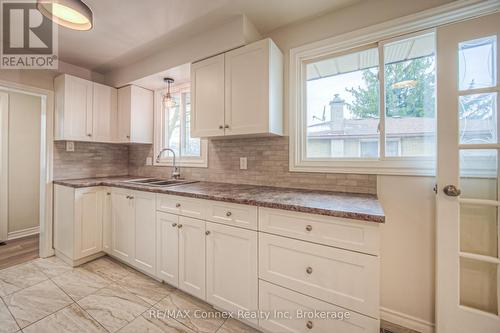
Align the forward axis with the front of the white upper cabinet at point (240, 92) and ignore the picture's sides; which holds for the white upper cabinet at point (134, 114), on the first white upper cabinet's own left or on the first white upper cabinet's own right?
on the first white upper cabinet's own right

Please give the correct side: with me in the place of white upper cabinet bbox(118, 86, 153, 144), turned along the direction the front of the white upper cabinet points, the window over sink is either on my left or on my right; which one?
on my left

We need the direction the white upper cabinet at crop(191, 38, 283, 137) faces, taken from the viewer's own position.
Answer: facing the viewer and to the left of the viewer

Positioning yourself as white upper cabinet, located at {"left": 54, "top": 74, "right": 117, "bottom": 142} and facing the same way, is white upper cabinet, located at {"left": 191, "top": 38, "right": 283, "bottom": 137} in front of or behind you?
in front

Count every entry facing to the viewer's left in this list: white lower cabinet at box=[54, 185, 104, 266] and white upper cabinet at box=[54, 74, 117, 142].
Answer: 0

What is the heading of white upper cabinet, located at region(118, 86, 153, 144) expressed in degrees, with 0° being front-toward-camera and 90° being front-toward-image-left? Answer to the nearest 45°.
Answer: approximately 45°

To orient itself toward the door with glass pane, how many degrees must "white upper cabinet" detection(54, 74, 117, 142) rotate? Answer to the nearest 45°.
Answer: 0° — it already faces it

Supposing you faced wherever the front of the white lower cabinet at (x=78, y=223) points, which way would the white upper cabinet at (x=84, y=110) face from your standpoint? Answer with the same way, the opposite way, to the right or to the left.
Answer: the same way

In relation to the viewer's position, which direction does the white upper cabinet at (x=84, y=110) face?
facing the viewer and to the right of the viewer
